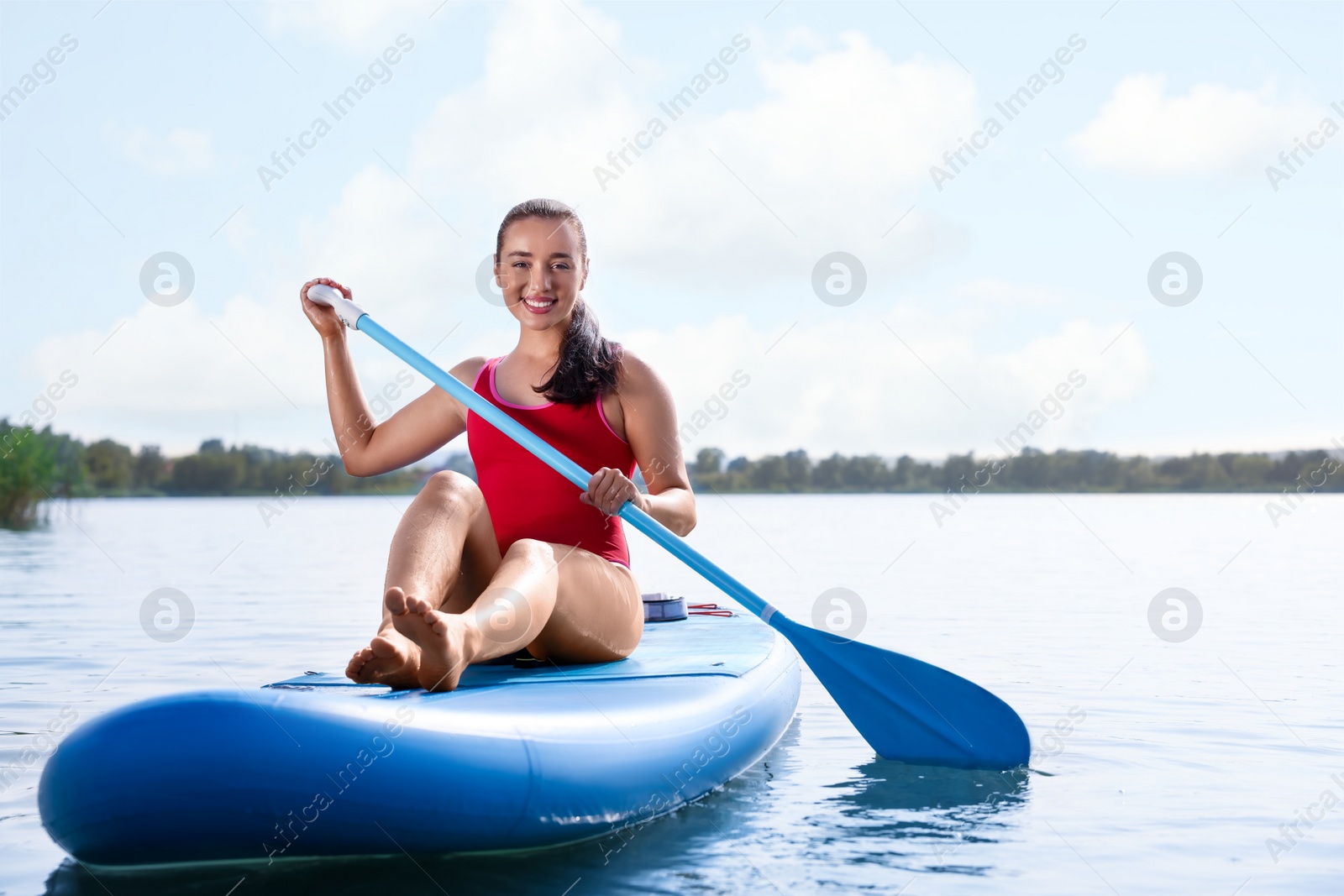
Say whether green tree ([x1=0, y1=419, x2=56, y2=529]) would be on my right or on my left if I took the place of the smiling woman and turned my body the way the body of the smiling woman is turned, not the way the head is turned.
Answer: on my right

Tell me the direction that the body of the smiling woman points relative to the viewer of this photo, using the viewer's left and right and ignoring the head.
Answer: facing the viewer and to the left of the viewer

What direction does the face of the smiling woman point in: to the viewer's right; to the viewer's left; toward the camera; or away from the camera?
toward the camera
